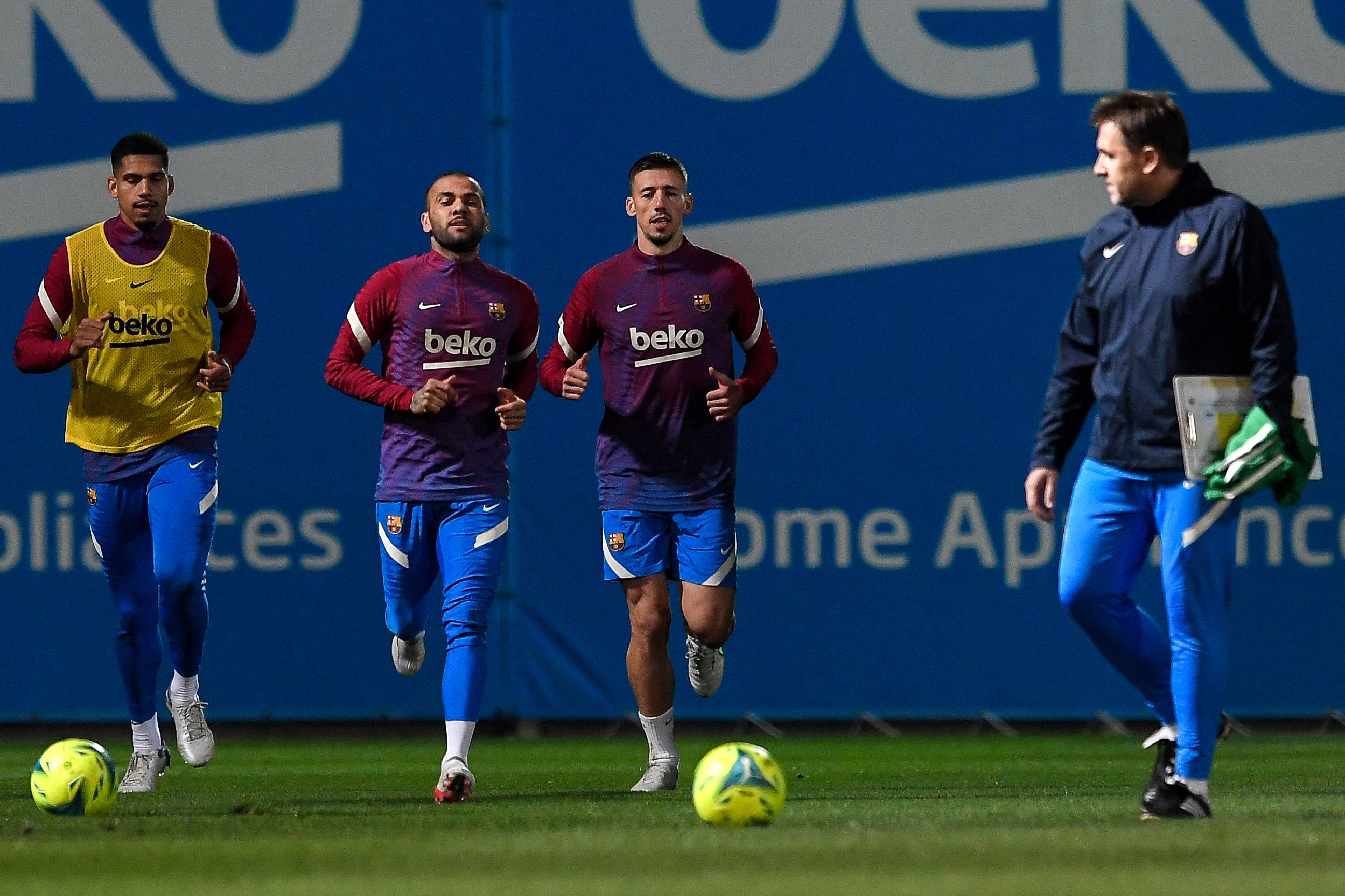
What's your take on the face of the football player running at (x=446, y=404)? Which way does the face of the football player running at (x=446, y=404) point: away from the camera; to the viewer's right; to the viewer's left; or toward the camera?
toward the camera

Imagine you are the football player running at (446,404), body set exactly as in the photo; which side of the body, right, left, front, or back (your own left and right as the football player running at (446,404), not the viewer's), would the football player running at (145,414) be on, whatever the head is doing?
right

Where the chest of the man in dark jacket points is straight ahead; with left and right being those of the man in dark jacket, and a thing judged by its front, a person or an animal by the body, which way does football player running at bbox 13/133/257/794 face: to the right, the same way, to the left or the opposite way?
to the left

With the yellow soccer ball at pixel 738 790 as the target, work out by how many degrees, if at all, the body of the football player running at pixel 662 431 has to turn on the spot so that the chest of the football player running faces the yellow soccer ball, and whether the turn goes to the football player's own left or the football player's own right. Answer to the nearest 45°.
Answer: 0° — they already face it

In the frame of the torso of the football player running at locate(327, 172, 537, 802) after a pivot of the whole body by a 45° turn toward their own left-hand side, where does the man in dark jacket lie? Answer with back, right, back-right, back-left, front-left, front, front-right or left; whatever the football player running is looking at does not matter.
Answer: front

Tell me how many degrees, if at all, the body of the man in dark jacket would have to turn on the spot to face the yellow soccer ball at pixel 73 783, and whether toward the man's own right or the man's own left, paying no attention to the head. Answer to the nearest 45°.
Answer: approximately 45° to the man's own right

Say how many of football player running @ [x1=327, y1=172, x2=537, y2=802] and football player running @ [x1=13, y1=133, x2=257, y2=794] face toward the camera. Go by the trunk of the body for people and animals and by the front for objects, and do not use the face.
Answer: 2

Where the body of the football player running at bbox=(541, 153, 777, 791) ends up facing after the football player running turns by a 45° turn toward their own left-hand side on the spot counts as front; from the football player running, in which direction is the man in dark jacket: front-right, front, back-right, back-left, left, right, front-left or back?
front

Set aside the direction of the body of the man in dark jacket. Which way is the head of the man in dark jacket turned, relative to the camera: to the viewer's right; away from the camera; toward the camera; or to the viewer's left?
to the viewer's left

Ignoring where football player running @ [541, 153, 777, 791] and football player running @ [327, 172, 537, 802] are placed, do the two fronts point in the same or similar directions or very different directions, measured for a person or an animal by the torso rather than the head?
same or similar directions

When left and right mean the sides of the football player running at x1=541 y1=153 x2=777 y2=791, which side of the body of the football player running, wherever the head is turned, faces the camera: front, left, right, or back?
front

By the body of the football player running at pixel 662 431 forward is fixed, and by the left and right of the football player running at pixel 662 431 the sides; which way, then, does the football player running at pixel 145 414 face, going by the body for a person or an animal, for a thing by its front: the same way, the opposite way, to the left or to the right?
the same way

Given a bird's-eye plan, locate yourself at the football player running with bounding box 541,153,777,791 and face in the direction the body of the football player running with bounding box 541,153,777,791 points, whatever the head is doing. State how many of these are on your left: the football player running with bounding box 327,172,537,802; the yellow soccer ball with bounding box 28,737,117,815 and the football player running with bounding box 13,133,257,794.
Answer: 0

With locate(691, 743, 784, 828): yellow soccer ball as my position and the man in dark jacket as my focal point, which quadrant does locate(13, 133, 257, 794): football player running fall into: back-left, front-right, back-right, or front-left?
back-left

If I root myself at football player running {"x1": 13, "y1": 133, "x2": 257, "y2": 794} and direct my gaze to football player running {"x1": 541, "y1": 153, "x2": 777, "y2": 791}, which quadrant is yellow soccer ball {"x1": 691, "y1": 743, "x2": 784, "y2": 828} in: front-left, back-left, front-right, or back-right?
front-right

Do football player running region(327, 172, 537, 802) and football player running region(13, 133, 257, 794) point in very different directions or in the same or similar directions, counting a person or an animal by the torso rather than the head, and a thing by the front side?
same or similar directions

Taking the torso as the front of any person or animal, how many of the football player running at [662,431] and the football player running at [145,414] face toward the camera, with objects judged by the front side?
2

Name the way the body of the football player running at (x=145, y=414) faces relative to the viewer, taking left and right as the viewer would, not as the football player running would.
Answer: facing the viewer

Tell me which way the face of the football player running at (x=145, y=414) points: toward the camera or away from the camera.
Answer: toward the camera

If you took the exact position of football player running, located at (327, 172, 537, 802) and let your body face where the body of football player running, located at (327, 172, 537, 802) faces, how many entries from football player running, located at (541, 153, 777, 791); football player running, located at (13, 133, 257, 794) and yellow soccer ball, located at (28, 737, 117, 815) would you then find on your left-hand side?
1
